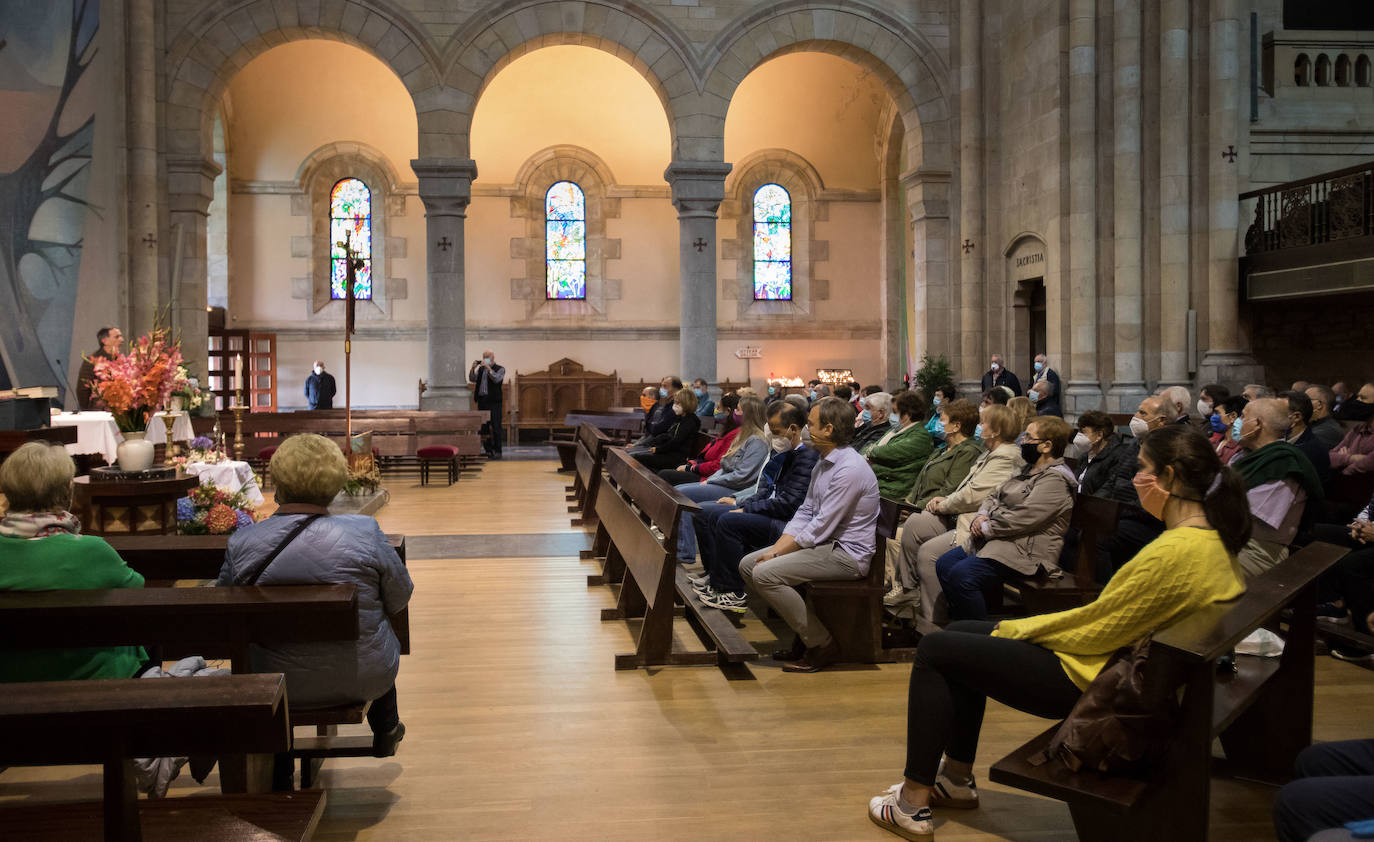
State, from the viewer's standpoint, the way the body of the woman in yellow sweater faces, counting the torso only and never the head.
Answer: to the viewer's left

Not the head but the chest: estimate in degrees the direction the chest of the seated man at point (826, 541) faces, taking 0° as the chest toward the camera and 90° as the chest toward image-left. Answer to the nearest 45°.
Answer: approximately 90°

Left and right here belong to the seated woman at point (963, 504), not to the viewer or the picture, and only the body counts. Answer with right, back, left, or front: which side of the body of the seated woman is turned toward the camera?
left

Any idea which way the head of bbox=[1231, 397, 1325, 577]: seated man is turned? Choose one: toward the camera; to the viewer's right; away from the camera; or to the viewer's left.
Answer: to the viewer's left

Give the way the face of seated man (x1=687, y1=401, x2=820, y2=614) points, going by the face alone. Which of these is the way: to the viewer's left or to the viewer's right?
to the viewer's left

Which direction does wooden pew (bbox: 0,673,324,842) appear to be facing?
away from the camera

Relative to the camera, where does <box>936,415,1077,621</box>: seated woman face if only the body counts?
to the viewer's left

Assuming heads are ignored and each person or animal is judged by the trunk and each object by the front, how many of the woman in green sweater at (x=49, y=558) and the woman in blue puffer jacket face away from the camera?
2

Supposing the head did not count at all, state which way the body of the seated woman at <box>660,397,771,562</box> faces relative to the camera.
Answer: to the viewer's left
